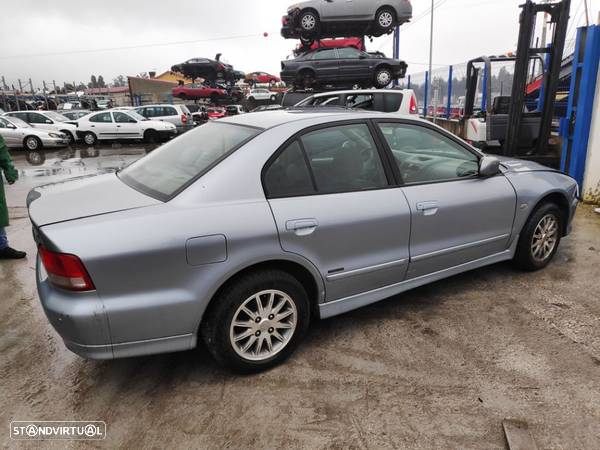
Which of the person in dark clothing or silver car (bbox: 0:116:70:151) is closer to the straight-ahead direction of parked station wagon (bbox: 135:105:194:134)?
the silver car

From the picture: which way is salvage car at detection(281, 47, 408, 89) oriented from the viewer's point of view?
to the viewer's right

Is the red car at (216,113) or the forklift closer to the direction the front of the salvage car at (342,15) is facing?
the red car

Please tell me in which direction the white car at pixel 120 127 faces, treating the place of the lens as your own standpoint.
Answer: facing to the right of the viewer

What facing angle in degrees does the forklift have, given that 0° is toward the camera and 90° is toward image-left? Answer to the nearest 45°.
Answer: approximately 315°

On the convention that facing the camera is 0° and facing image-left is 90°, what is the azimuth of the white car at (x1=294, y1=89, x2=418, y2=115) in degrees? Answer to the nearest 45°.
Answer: approximately 90°

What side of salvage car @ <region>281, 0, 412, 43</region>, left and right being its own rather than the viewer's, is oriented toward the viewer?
left

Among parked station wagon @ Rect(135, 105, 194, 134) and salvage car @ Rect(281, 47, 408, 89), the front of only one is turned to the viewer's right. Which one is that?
the salvage car

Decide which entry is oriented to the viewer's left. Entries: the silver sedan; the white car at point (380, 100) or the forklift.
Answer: the white car

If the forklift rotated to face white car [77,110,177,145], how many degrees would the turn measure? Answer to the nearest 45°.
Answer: approximately 135° to its right

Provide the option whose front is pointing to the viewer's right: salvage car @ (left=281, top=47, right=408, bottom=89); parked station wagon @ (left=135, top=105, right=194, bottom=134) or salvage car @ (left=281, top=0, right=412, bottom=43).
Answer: salvage car @ (left=281, top=47, right=408, bottom=89)

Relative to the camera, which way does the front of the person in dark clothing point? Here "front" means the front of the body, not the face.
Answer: to the viewer's right
